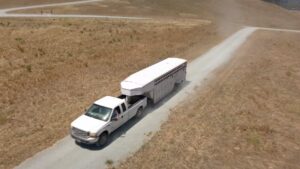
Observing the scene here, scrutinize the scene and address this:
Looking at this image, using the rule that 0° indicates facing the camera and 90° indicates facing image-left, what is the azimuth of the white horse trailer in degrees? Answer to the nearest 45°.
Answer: approximately 45°
